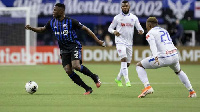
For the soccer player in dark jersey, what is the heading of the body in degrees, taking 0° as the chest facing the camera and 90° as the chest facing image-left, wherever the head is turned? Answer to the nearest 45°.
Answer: approximately 45°

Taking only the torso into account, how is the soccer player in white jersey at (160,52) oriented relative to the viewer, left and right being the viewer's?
facing away from the viewer and to the left of the viewer
